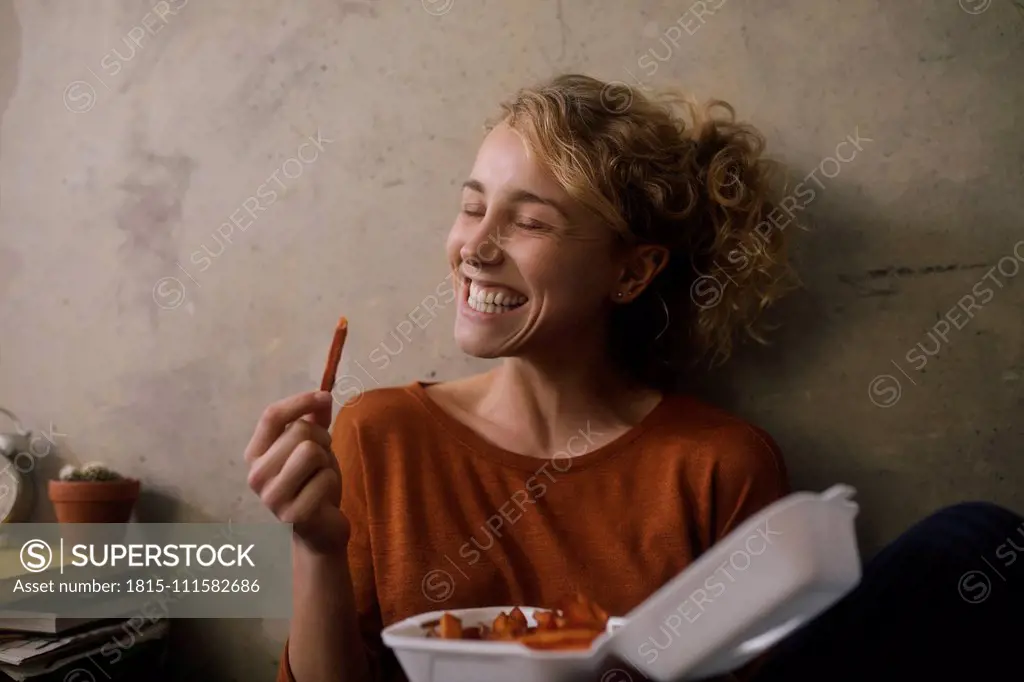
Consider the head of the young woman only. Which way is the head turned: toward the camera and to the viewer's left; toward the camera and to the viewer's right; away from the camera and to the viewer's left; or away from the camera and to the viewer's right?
toward the camera and to the viewer's left

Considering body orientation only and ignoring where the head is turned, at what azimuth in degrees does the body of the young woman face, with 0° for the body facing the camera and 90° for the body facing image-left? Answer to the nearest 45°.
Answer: approximately 0°
